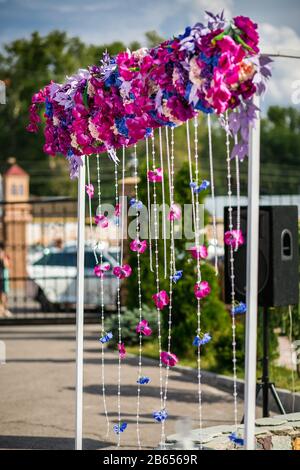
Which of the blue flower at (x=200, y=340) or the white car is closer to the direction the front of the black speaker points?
the blue flower

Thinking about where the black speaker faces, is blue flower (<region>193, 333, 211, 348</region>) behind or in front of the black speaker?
in front

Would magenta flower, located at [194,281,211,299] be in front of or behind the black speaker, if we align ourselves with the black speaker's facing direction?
in front

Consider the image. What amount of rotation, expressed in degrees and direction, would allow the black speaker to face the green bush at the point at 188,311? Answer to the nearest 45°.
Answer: approximately 135° to its right

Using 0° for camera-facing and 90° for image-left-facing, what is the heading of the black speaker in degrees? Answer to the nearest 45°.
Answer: approximately 45°

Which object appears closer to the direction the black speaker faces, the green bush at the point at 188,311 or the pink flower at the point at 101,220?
the pink flower
